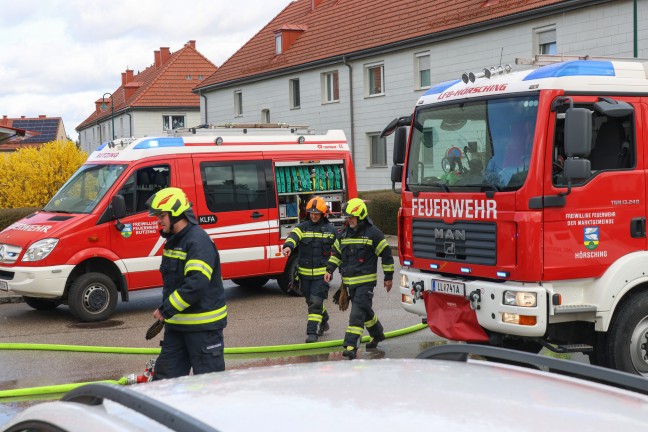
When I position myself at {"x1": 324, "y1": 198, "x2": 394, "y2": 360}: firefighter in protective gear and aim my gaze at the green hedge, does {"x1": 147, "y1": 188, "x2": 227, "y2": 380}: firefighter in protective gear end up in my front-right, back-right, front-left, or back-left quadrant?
back-left

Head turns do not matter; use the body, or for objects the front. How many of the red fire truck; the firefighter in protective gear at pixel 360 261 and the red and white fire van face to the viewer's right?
0

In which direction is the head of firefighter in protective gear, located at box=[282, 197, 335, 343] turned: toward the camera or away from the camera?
toward the camera

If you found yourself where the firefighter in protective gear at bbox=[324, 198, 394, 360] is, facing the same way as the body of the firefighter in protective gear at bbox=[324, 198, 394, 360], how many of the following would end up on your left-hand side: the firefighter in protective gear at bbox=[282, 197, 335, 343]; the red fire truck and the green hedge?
1

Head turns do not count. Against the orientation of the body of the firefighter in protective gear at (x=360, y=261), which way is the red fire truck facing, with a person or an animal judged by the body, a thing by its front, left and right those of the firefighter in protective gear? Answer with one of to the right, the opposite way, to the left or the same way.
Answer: the same way

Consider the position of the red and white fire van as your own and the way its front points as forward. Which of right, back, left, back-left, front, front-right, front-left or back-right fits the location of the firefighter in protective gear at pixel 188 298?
front-left

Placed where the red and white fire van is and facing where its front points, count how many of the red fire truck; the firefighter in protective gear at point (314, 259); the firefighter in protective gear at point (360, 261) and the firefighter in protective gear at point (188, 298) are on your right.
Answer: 0

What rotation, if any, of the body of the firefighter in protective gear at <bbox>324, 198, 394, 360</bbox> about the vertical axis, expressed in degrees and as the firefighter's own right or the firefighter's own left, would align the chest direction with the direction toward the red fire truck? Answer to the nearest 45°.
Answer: approximately 90° to the firefighter's own left

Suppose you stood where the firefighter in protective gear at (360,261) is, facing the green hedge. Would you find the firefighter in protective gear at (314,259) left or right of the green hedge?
left

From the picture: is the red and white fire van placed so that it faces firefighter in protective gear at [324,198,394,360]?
no

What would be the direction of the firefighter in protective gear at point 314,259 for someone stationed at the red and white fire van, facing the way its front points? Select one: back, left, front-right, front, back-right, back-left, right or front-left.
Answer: left

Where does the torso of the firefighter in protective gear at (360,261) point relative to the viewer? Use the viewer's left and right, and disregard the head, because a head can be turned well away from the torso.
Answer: facing the viewer and to the left of the viewer

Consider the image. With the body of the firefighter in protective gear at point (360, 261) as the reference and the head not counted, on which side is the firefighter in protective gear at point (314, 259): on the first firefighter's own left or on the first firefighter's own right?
on the first firefighter's own right

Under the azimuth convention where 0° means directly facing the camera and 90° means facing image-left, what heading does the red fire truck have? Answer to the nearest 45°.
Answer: approximately 45°

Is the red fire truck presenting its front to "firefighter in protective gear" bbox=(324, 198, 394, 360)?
no

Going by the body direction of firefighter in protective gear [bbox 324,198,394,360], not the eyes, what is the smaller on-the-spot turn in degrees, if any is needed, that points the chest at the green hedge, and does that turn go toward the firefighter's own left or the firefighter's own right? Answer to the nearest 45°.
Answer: approximately 135° to the firefighter's own right

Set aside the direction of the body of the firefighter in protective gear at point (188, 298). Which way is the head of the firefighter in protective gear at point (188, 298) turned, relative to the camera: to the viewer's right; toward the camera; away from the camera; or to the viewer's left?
to the viewer's left
